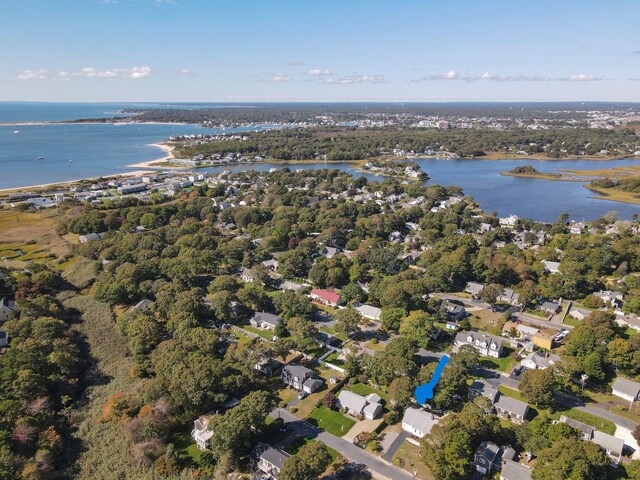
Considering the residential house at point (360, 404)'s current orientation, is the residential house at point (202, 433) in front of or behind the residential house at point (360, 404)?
in front

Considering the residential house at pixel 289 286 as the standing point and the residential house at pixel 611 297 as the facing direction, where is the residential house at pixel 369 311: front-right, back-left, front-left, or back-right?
front-right

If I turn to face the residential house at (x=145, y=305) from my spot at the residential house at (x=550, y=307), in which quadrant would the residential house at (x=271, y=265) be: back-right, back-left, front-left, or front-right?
front-right

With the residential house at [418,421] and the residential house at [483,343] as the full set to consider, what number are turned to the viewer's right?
0

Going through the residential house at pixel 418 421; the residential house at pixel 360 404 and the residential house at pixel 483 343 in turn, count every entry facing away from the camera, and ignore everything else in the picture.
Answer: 0

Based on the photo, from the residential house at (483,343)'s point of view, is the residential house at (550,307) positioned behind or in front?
behind

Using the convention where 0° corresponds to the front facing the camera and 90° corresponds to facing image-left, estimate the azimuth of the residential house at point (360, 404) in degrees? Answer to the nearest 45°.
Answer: approximately 45°

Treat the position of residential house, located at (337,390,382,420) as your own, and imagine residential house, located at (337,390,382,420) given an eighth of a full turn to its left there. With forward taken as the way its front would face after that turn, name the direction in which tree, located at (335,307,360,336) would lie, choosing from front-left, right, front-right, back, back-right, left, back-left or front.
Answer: back

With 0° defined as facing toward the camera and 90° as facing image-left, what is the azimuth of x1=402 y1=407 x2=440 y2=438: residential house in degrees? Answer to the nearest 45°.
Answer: approximately 45°

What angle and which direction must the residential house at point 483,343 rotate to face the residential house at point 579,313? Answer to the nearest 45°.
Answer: approximately 180°

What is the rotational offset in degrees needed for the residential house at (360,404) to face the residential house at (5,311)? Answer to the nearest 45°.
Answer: approximately 45° to its right

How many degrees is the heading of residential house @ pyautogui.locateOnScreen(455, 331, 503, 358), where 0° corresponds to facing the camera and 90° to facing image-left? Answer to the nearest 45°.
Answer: approximately 45°

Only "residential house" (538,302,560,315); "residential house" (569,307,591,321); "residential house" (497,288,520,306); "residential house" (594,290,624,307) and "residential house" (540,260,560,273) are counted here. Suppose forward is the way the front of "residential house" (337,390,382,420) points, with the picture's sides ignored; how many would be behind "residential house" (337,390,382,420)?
5

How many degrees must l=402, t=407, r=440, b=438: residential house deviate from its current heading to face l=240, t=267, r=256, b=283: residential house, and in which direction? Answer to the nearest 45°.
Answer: approximately 90° to its right

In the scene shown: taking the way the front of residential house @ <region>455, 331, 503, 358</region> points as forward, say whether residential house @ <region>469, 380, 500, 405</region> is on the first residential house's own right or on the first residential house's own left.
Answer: on the first residential house's own left

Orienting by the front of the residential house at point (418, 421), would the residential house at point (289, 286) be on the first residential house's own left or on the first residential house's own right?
on the first residential house's own right

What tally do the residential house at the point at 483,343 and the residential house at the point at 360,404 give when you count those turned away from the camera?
0
